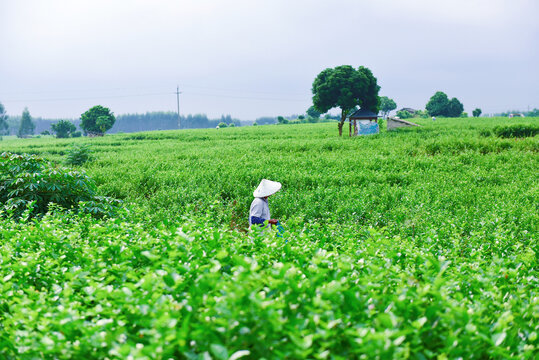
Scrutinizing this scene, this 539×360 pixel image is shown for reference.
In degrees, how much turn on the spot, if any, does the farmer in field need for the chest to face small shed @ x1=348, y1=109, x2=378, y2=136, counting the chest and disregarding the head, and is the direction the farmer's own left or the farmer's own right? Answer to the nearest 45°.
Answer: approximately 90° to the farmer's own left

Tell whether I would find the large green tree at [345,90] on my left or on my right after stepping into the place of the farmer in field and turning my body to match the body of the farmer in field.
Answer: on my left

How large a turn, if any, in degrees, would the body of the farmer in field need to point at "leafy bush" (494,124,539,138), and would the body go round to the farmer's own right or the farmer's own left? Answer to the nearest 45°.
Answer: approximately 45° to the farmer's own left

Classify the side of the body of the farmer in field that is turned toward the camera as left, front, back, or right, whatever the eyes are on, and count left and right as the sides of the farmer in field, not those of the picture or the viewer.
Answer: right

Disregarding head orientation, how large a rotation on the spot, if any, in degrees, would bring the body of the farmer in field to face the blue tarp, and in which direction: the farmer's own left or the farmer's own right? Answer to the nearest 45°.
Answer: approximately 90° to the farmer's own left

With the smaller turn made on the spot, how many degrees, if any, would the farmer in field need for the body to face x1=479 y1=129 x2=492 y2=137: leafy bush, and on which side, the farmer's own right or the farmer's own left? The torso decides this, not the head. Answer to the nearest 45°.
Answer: approximately 45° to the farmer's own left
